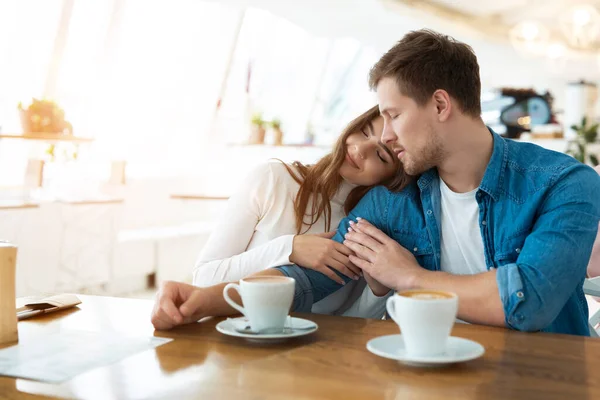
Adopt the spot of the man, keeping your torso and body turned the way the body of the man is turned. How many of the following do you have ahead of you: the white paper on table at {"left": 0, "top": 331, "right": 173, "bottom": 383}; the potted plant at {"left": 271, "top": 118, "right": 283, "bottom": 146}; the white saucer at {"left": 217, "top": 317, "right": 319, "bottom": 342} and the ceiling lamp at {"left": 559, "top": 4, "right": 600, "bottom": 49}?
2

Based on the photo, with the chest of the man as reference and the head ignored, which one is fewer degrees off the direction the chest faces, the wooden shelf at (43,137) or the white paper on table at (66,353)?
the white paper on table

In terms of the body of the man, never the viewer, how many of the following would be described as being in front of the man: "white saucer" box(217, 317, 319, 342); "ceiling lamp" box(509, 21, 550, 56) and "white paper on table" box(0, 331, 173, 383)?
2

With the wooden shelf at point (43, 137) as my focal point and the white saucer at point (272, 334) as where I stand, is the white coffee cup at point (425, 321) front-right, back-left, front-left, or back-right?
back-right

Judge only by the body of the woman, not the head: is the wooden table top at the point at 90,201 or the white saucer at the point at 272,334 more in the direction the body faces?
the white saucer

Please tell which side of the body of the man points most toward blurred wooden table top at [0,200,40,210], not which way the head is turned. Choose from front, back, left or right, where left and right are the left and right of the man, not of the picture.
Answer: right

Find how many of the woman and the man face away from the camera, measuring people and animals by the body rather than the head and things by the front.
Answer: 0

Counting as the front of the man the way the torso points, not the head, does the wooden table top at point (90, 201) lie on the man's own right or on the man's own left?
on the man's own right

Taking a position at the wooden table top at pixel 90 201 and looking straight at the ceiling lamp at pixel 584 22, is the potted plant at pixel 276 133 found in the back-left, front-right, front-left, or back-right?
front-left

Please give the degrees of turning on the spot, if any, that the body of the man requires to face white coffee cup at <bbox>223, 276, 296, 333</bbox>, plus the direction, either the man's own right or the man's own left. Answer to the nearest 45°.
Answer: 0° — they already face it

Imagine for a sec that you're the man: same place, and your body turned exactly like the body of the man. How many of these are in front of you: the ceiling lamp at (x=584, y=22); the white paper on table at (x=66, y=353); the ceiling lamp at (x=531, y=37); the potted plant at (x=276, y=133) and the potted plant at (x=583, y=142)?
1

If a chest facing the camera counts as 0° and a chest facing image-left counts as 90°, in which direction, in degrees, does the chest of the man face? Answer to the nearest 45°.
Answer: approximately 45°

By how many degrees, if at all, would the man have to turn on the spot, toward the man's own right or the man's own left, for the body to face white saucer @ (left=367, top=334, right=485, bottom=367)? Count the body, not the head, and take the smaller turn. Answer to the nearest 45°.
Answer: approximately 45° to the man's own left
